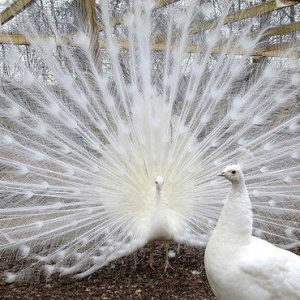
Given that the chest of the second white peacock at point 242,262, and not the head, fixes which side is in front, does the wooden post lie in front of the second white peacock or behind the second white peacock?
in front

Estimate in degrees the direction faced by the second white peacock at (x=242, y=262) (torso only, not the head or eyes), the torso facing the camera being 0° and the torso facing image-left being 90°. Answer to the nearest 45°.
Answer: approximately 90°

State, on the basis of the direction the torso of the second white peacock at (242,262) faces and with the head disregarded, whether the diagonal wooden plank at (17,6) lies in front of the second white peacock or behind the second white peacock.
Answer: in front
